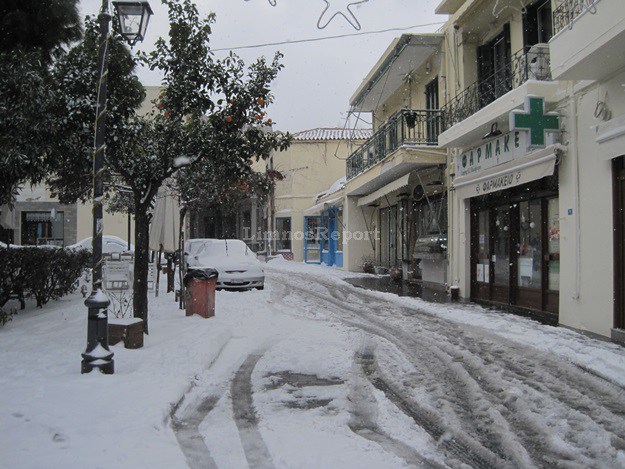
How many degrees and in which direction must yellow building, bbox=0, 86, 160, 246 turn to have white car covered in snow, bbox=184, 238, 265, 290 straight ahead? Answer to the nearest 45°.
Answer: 0° — it already faces it

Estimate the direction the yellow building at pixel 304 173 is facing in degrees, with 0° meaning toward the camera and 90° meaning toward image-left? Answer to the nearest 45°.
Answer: approximately 0°

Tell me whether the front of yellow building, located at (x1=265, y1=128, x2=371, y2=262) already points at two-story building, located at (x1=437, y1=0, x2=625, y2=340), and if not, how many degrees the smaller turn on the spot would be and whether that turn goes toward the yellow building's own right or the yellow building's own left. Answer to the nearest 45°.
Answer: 0° — it already faces it

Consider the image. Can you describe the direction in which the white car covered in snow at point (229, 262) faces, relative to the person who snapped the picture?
facing the viewer and to the right of the viewer

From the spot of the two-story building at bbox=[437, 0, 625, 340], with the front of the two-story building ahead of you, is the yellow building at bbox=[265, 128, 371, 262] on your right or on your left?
on your right

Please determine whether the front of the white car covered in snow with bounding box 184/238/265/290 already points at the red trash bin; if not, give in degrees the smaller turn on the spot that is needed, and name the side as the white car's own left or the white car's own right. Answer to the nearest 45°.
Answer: approximately 45° to the white car's own right

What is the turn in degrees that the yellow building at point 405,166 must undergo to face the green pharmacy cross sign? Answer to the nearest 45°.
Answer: approximately 45° to its left
